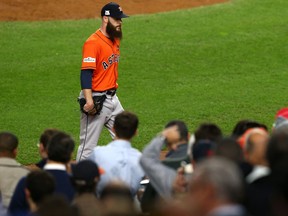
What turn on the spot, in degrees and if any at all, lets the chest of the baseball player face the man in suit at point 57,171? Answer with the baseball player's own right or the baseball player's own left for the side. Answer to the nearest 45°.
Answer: approximately 45° to the baseball player's own right

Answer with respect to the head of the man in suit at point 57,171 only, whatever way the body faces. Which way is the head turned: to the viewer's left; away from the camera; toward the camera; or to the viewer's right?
away from the camera

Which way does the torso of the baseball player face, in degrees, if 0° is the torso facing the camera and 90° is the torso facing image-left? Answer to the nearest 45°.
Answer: approximately 315°
